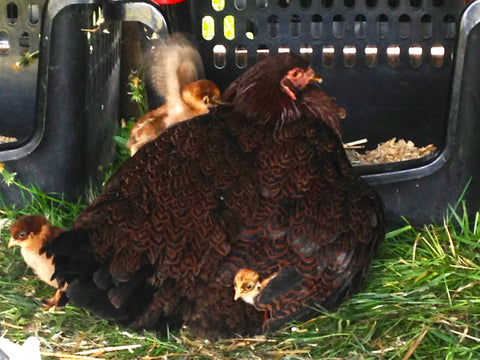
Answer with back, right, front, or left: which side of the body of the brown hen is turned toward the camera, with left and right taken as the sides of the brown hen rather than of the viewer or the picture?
right

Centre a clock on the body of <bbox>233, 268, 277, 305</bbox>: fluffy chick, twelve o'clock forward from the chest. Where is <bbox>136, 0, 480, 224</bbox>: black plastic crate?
The black plastic crate is roughly at 5 o'clock from the fluffy chick.

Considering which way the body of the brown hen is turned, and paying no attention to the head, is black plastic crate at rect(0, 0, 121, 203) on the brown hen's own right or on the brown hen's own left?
on the brown hen's own left

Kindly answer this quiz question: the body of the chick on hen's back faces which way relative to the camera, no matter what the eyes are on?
to the viewer's right

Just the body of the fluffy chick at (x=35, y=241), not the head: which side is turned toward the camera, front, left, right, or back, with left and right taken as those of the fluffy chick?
left

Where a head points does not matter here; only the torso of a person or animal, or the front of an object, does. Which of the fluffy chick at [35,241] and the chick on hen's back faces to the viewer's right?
the chick on hen's back

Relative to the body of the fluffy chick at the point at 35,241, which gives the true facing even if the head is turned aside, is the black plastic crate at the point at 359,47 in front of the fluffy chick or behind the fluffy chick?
behind

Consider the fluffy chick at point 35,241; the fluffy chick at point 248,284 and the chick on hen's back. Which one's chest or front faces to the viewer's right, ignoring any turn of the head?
the chick on hen's back

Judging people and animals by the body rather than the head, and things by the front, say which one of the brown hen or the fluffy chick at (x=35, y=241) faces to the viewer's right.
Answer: the brown hen

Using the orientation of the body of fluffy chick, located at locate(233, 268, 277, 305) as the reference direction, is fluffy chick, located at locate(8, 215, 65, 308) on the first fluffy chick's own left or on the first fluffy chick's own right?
on the first fluffy chick's own right

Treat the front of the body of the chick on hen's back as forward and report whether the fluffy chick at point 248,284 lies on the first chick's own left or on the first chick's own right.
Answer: on the first chick's own right
